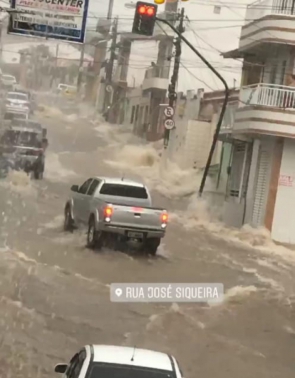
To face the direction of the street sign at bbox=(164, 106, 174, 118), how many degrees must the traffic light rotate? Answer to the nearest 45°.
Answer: approximately 180°

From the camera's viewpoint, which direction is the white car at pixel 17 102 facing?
toward the camera

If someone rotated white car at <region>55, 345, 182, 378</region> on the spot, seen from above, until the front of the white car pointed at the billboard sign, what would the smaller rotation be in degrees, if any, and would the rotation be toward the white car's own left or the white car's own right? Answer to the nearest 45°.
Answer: approximately 45° to the white car's own right

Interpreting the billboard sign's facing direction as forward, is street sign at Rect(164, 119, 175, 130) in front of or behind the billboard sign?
behind

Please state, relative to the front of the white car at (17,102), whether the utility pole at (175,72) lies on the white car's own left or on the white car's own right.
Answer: on the white car's own left

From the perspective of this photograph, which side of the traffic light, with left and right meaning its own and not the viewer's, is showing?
front

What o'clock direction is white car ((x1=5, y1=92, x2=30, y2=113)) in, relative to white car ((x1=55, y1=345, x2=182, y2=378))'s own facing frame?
white car ((x1=5, y1=92, x2=30, y2=113)) is roughly at 1 o'clock from white car ((x1=55, y1=345, x2=182, y2=378)).

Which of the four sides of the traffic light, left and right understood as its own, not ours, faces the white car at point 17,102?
back

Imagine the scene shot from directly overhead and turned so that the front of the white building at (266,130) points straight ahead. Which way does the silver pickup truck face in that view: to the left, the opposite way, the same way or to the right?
to the right

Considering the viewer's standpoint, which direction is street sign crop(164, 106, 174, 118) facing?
facing the viewer

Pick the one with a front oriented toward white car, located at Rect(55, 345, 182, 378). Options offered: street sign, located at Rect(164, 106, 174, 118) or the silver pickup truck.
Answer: the street sign

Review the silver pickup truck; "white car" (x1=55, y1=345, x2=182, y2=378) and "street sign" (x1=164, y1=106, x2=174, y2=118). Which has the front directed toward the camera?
the street sign

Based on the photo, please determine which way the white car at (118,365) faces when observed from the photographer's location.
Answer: facing away from the viewer and to the left of the viewer

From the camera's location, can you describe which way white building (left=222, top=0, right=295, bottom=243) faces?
facing the viewer and to the left of the viewer

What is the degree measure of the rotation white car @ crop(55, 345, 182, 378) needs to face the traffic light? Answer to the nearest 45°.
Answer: approximately 45° to its right
